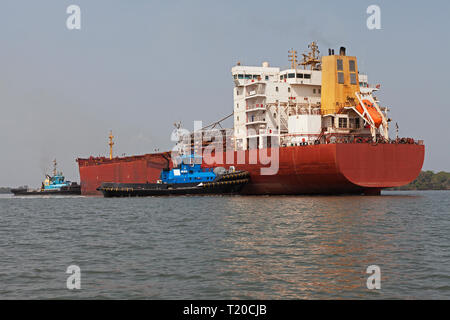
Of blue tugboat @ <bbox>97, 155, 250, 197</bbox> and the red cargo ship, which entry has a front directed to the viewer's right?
the blue tugboat

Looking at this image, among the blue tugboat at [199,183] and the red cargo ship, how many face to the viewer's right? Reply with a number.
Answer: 1

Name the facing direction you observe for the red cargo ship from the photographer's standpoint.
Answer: facing away from the viewer and to the left of the viewer

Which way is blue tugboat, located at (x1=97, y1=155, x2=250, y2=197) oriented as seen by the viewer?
to the viewer's right
